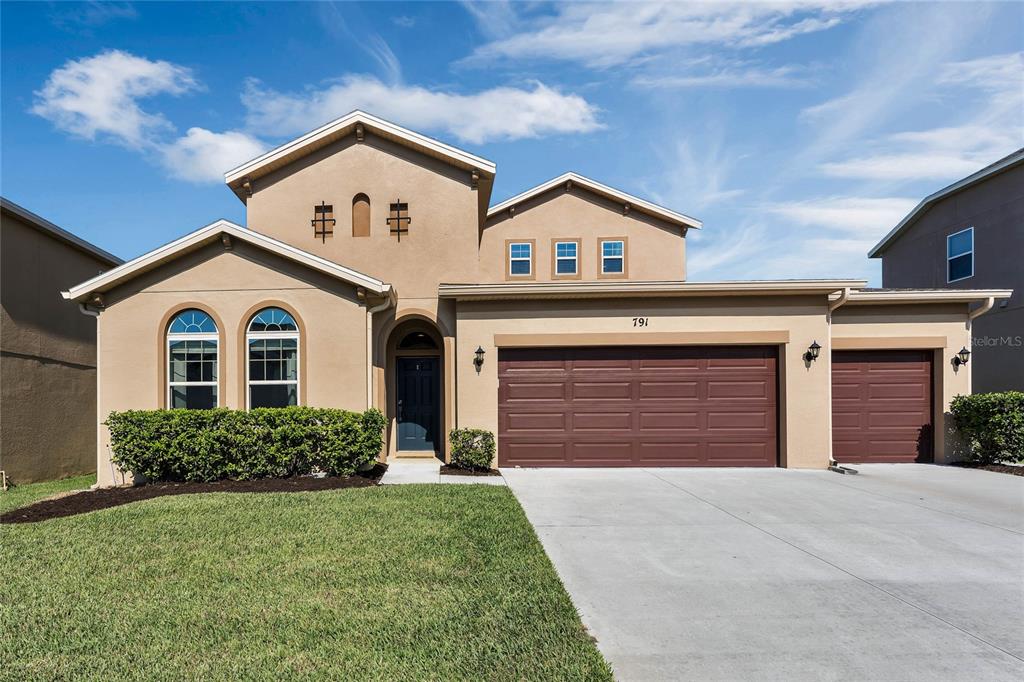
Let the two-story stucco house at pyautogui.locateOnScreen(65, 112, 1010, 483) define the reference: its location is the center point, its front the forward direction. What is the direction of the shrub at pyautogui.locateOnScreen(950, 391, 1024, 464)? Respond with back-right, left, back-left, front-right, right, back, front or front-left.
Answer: left

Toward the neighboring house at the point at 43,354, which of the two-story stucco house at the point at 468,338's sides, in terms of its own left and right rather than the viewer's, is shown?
right

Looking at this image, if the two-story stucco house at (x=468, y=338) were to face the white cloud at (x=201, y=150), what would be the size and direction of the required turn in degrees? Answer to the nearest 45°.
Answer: approximately 135° to its right

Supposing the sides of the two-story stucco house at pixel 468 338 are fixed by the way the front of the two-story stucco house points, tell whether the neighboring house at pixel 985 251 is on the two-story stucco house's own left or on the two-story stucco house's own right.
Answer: on the two-story stucco house's own left

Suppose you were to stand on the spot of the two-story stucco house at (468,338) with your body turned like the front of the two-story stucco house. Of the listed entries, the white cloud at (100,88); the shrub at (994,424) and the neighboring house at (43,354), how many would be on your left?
1

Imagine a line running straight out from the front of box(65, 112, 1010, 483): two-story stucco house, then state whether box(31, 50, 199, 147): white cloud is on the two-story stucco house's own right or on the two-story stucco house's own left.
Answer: on the two-story stucco house's own right

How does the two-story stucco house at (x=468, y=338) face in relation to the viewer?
toward the camera

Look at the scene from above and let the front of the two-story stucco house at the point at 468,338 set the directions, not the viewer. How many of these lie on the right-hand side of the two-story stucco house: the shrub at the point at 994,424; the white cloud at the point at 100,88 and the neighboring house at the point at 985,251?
1
